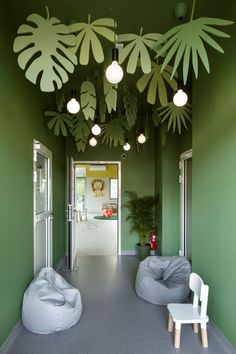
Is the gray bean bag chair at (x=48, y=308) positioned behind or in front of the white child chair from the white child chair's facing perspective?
in front

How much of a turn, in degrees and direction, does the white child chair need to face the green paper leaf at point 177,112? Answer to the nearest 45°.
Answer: approximately 90° to its right

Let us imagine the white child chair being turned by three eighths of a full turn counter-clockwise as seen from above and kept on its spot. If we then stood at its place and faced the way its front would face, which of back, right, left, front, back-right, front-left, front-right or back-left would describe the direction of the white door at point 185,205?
back-left

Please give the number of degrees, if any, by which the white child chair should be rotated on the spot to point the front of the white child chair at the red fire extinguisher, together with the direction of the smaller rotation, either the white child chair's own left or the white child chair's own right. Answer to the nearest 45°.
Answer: approximately 90° to the white child chair's own right

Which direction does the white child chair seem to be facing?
to the viewer's left

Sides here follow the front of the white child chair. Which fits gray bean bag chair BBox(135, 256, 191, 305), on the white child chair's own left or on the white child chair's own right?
on the white child chair's own right
